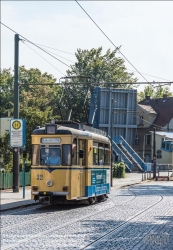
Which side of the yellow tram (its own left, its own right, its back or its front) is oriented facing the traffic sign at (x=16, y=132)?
right

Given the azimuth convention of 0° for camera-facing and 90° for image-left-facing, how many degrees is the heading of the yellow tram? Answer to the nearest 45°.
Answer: approximately 45°

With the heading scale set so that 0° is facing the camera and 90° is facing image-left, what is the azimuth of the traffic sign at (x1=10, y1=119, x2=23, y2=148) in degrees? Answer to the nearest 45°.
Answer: approximately 0°
